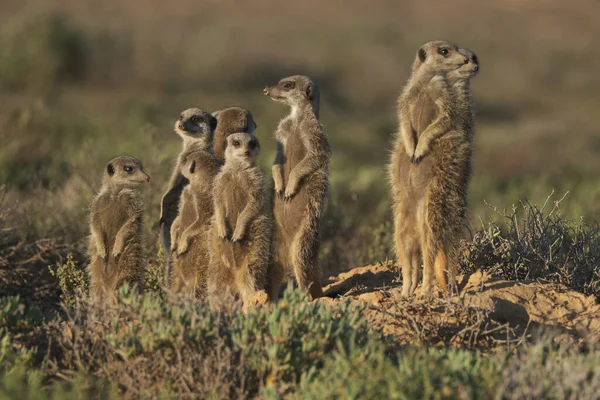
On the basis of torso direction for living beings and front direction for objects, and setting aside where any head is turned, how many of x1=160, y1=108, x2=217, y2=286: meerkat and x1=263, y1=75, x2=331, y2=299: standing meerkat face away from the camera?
0

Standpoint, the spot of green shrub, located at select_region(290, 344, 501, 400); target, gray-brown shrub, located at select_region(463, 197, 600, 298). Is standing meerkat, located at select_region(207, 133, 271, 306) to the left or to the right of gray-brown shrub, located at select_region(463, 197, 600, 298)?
left

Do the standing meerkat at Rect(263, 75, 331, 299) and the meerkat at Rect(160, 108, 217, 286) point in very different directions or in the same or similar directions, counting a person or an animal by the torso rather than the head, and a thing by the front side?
same or similar directions

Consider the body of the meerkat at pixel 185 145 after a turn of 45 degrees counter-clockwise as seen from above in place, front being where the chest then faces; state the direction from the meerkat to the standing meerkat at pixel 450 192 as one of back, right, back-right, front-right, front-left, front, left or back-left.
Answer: front-left

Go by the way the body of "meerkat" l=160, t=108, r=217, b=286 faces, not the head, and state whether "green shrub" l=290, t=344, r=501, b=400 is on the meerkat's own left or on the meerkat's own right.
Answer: on the meerkat's own left

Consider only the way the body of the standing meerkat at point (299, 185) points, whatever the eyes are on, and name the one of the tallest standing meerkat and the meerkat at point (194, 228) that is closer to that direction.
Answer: the meerkat

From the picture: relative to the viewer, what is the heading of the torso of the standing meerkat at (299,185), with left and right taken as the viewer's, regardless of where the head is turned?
facing the viewer and to the left of the viewer

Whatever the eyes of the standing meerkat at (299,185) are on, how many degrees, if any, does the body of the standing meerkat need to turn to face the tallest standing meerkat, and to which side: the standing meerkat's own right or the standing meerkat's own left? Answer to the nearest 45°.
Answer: approximately 135° to the standing meerkat's own left

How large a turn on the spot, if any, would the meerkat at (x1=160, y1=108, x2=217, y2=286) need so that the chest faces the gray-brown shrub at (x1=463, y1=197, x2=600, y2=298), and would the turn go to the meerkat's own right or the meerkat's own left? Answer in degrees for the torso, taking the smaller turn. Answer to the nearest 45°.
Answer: approximately 135° to the meerkat's own left

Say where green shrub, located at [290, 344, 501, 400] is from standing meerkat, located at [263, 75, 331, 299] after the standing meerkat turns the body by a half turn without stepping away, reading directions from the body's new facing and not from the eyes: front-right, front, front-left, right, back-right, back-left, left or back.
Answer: back-right

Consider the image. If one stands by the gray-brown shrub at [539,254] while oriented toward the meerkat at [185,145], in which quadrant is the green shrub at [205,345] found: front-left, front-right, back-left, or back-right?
front-left
